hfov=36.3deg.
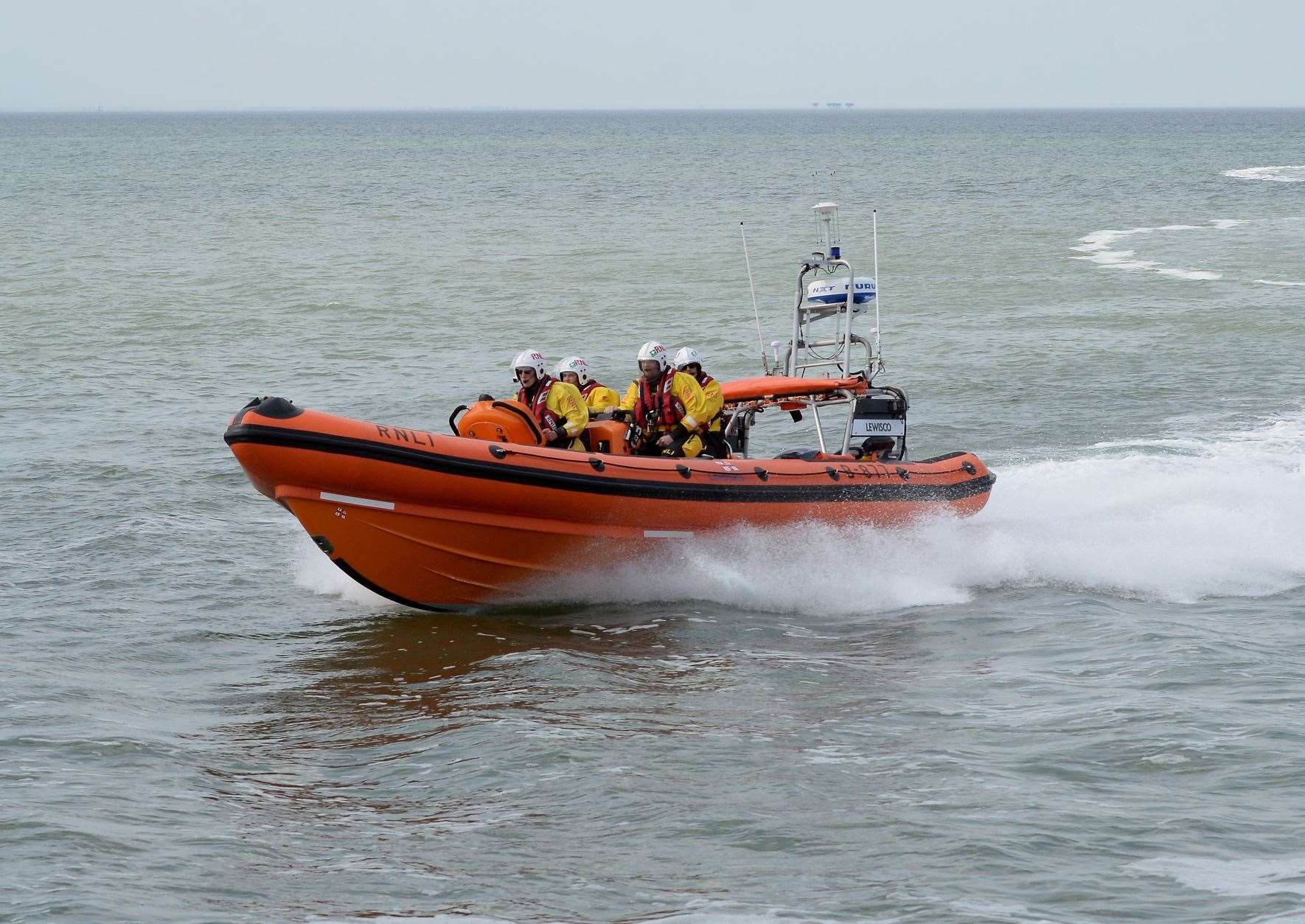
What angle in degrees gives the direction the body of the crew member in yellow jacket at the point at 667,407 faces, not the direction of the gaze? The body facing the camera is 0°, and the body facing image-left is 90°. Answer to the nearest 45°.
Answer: approximately 45°

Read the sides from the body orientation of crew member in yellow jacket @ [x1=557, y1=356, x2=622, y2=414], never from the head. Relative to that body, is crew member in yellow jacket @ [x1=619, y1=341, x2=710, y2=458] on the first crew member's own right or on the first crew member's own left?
on the first crew member's own left

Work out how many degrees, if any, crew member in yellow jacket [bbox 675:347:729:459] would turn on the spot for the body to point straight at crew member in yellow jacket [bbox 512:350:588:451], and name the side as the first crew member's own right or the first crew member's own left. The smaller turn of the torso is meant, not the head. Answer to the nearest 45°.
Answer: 0° — they already face them

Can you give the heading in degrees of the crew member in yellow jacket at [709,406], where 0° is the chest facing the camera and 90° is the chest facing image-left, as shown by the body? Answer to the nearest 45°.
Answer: approximately 45°

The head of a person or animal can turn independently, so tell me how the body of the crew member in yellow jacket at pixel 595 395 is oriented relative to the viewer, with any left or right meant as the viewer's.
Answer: facing the viewer and to the left of the viewer

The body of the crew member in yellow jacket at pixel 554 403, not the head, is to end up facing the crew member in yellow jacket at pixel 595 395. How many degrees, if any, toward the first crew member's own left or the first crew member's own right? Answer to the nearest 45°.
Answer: approximately 135° to the first crew member's own right

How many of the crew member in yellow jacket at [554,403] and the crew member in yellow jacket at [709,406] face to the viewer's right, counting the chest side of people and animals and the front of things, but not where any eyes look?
0

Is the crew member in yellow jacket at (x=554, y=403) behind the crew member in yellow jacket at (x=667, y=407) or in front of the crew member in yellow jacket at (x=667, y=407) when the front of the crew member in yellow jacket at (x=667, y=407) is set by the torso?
in front
